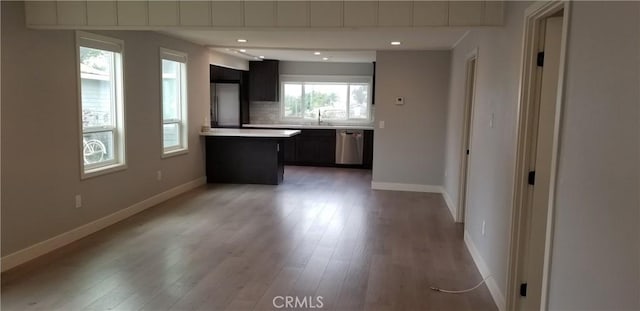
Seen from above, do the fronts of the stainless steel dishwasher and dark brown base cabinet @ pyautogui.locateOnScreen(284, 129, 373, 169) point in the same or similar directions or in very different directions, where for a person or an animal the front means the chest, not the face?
same or similar directions

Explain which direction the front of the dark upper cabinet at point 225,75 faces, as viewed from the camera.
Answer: facing the viewer and to the right of the viewer

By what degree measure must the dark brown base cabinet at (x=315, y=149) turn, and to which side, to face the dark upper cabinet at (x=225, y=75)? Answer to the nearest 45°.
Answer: approximately 90° to its right

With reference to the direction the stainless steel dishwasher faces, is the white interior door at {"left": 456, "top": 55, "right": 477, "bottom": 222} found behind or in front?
in front

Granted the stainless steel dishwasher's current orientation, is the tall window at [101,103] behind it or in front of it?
in front

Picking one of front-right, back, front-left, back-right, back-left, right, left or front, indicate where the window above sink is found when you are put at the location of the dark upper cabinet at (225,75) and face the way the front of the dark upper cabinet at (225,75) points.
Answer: front-left

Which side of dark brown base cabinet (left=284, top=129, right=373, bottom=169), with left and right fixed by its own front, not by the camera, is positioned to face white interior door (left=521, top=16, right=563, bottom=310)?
front

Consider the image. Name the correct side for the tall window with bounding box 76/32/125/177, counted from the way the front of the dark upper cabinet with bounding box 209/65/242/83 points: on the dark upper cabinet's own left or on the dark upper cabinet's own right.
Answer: on the dark upper cabinet's own right

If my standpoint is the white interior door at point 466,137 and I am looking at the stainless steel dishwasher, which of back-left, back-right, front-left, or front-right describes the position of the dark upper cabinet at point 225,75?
front-left

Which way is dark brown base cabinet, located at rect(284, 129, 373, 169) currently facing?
toward the camera

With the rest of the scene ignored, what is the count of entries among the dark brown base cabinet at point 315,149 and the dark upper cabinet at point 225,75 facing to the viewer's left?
0

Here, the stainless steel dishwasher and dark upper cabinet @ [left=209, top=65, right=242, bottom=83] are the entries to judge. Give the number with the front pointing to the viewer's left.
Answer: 0

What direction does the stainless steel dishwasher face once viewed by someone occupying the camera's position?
facing the viewer

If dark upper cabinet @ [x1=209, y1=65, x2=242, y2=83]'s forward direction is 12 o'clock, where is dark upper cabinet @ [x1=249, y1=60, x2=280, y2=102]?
dark upper cabinet @ [x1=249, y1=60, x2=280, y2=102] is roughly at 10 o'clock from dark upper cabinet @ [x1=209, y1=65, x2=242, y2=83].

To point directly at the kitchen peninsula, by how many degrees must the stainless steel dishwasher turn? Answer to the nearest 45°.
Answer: approximately 45° to its right

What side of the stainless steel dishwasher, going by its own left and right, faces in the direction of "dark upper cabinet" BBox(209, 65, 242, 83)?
right

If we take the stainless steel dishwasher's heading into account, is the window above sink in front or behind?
behind
